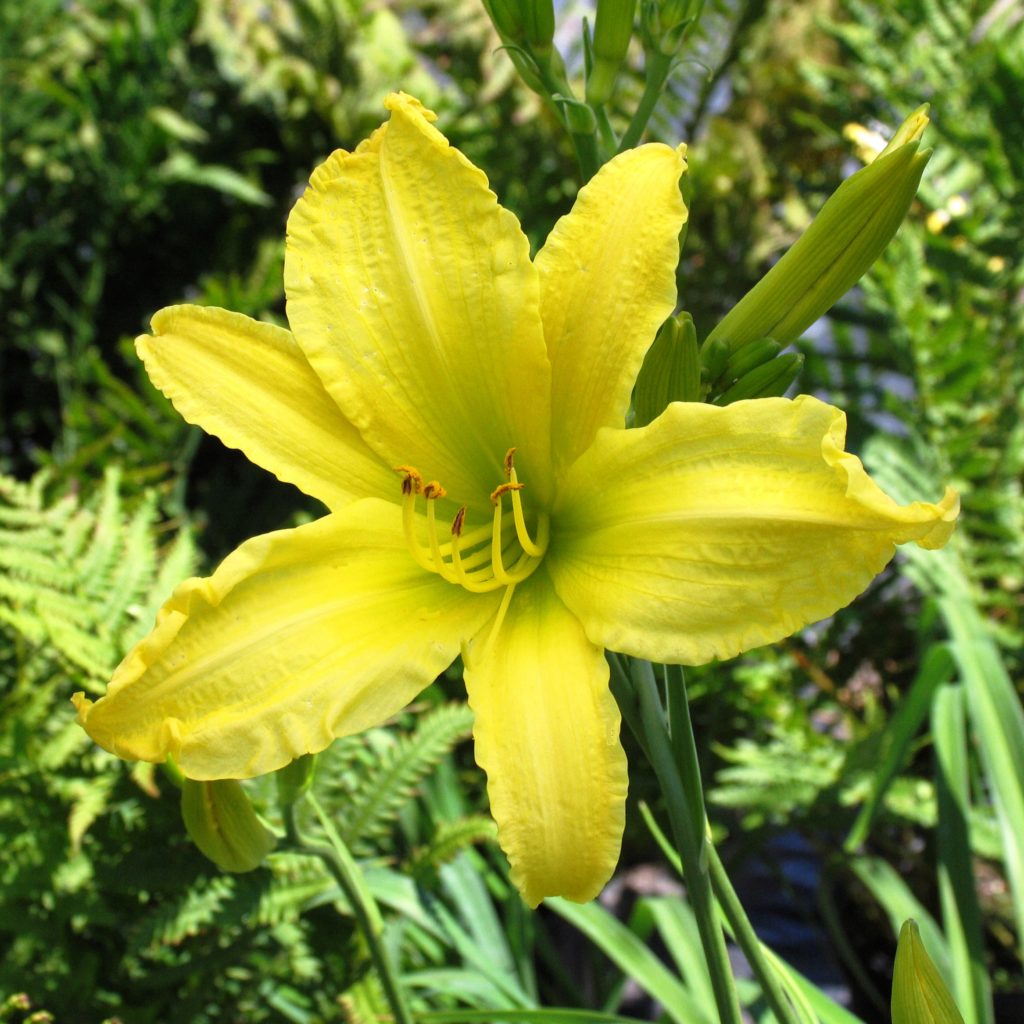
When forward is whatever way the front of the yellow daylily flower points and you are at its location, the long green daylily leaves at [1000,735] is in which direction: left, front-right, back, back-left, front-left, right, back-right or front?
back-left

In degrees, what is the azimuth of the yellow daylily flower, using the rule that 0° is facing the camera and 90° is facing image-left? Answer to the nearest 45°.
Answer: approximately 0°
